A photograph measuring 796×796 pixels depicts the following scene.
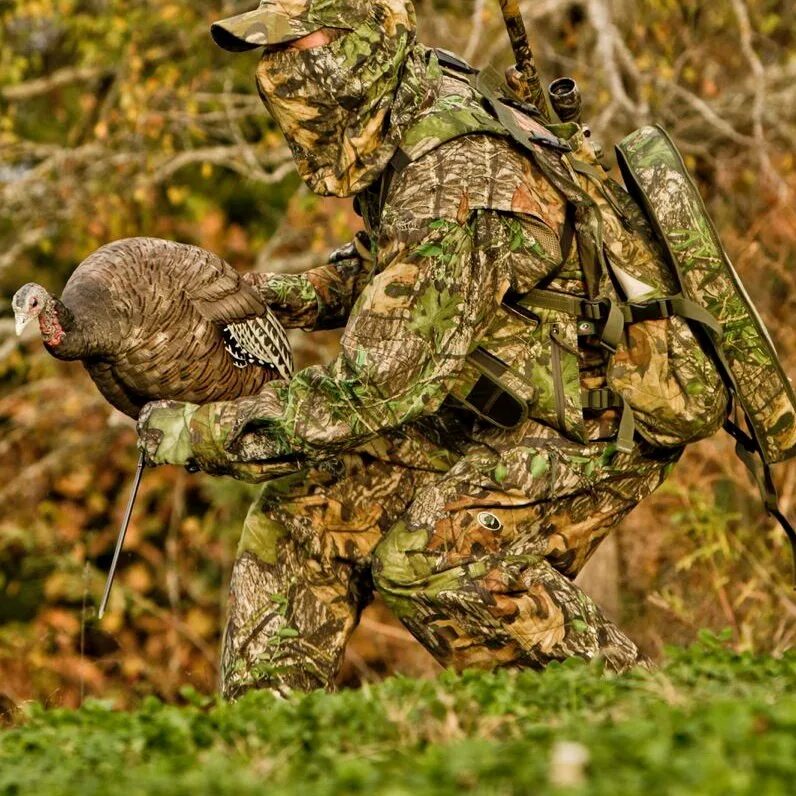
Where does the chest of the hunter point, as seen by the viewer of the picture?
to the viewer's left
